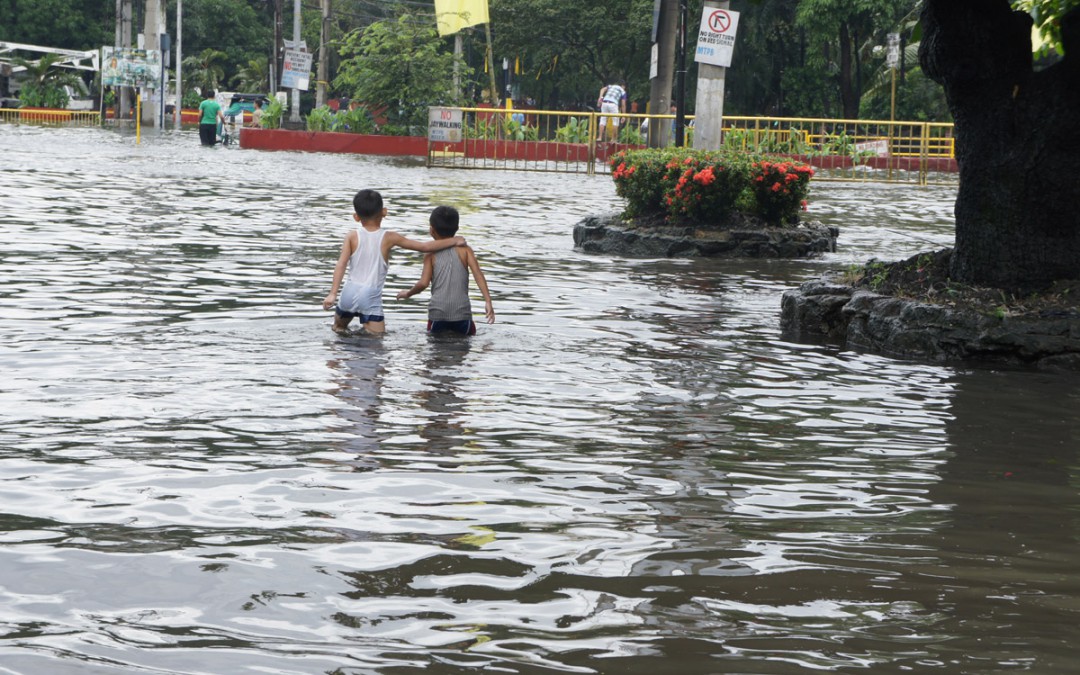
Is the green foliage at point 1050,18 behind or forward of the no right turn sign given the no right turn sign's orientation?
forward

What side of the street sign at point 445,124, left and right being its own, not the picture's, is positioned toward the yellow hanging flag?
back

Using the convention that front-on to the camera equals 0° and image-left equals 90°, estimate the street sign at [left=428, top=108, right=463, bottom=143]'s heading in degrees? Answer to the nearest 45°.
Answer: approximately 0°

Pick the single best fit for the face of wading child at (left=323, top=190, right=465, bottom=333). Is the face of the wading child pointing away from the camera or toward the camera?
away from the camera

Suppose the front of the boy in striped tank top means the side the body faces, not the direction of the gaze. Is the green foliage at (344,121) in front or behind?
in front

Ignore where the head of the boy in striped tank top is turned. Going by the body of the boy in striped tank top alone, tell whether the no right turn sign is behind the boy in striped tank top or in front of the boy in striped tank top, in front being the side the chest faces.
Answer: in front

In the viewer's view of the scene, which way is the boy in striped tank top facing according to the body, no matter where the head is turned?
away from the camera

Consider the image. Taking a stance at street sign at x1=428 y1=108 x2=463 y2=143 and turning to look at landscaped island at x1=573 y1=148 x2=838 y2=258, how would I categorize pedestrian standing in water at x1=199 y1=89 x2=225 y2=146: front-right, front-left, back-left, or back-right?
back-right

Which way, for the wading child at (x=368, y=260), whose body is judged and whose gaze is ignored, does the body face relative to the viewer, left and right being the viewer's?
facing away from the viewer

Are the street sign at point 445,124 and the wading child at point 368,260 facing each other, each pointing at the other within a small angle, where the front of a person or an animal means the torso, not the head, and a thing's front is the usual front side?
yes
